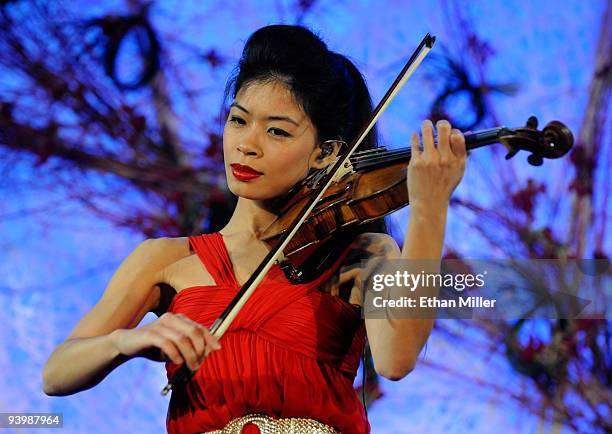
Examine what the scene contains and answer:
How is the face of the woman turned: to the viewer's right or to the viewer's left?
to the viewer's left

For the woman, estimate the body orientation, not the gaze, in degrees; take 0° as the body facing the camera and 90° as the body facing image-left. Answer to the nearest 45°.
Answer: approximately 0°
